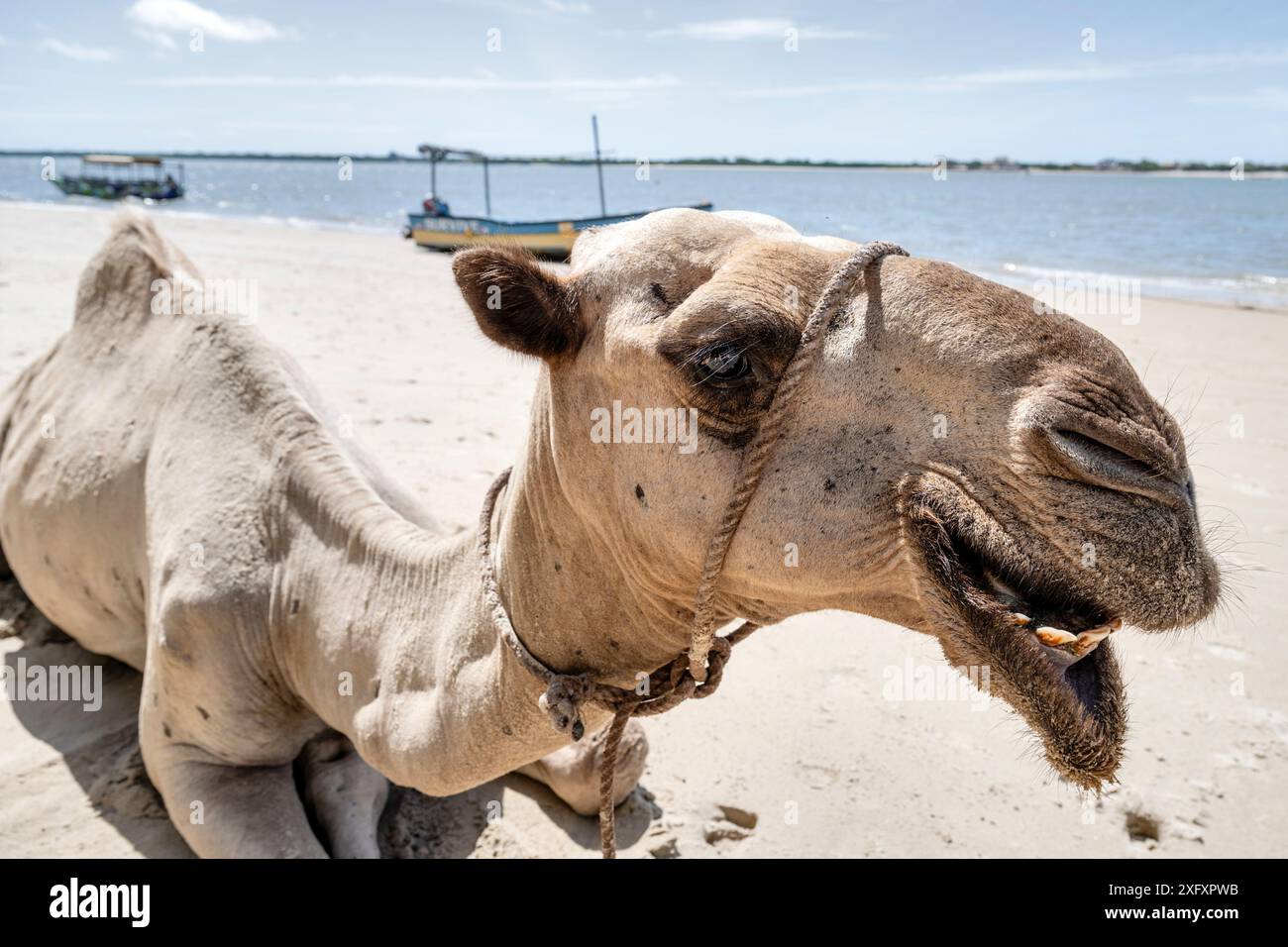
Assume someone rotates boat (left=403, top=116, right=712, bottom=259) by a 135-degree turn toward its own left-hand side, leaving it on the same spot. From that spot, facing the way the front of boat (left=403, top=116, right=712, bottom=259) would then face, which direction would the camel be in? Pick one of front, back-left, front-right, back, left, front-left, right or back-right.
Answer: back-left

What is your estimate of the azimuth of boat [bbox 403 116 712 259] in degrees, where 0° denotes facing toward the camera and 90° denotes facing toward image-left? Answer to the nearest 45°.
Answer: approximately 270°

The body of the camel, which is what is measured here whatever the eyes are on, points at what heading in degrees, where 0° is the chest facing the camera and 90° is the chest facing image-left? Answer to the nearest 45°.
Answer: approximately 315°
